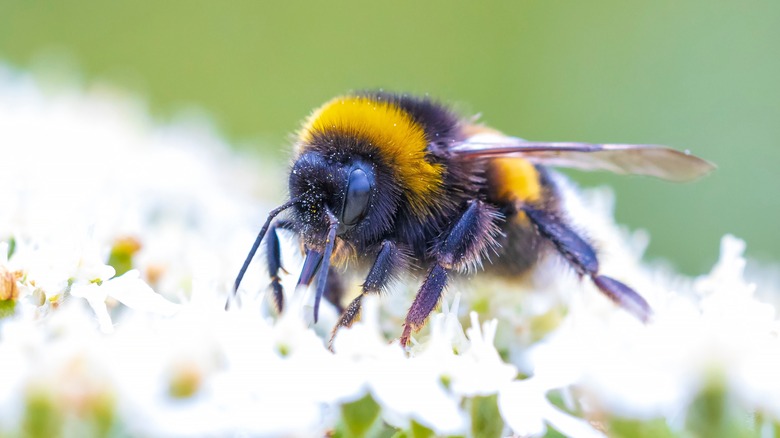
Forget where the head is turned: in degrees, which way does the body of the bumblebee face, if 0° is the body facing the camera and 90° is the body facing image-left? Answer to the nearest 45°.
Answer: approximately 45°
